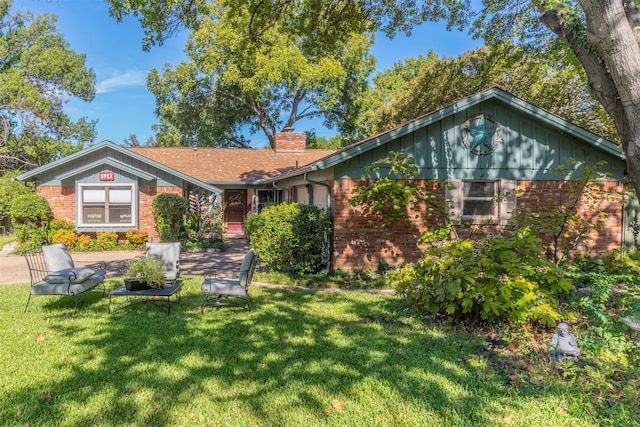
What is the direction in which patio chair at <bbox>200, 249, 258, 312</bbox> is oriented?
to the viewer's left

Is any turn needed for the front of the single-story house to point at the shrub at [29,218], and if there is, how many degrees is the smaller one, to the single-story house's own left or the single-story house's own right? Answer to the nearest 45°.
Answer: approximately 90° to the single-story house's own right

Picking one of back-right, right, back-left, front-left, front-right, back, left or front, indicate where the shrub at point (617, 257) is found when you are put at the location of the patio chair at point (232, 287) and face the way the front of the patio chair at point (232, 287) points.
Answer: back

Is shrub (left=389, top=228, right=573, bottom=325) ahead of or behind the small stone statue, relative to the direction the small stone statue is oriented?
behind

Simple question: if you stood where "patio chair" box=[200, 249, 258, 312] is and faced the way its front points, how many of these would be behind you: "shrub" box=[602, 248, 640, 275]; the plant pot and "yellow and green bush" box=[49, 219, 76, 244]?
1

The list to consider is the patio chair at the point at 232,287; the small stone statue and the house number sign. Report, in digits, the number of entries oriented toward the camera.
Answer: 2

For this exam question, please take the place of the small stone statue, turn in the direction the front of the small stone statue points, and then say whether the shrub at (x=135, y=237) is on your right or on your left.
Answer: on your right

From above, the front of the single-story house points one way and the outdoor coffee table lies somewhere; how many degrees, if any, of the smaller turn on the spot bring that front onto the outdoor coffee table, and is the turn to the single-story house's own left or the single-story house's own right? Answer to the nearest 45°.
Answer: approximately 45° to the single-story house's own right

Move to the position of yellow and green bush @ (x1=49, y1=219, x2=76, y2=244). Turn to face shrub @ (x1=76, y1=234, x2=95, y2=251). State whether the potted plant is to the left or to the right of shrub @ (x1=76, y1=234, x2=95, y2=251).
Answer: right

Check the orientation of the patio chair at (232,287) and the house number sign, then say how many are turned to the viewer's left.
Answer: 1

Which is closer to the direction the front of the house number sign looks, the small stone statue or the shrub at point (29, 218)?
the small stone statue

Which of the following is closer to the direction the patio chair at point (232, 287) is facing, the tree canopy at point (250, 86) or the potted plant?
the potted plant
